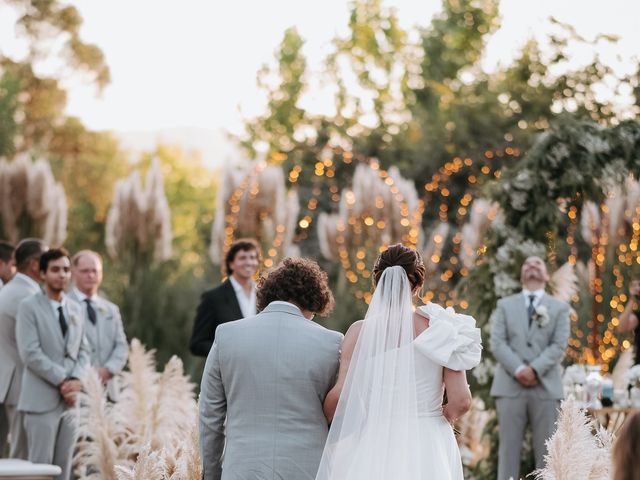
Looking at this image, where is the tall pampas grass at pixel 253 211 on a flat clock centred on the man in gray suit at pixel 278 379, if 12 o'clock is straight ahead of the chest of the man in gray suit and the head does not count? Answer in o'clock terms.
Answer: The tall pampas grass is roughly at 12 o'clock from the man in gray suit.

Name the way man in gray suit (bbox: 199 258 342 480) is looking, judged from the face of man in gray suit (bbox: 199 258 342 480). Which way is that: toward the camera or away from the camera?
away from the camera

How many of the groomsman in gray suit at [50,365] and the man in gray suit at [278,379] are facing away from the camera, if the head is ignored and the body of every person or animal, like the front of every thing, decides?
1

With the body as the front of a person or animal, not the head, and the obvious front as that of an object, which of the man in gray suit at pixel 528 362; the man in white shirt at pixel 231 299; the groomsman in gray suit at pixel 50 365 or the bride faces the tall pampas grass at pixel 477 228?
the bride

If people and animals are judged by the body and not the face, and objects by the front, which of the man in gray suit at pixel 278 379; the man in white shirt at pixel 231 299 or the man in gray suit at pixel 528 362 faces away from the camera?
the man in gray suit at pixel 278 379

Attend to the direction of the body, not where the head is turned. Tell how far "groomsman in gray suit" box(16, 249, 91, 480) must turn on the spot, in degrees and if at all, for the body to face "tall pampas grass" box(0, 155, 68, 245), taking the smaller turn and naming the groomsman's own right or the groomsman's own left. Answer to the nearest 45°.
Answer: approximately 135° to the groomsman's own left

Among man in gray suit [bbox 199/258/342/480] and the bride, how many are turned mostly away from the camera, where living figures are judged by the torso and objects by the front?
2

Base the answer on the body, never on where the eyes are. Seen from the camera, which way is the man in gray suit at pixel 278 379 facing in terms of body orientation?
away from the camera

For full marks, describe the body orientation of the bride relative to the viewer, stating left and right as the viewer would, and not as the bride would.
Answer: facing away from the viewer

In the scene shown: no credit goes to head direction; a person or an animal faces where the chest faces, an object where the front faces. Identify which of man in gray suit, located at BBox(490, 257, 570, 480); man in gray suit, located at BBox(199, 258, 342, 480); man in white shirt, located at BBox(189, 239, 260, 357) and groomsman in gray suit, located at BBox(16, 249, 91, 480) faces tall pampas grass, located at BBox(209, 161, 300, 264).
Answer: man in gray suit, located at BBox(199, 258, 342, 480)

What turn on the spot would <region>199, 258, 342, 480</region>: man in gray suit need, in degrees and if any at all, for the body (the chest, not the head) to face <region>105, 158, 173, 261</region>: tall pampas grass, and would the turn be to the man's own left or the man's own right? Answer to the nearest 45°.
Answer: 0° — they already face it
